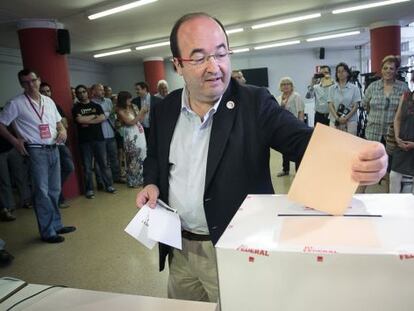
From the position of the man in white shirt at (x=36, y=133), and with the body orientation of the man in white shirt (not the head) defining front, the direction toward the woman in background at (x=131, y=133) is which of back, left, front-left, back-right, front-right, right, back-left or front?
left

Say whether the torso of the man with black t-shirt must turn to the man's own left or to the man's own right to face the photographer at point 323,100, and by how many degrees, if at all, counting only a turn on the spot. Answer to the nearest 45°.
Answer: approximately 90° to the man's own left

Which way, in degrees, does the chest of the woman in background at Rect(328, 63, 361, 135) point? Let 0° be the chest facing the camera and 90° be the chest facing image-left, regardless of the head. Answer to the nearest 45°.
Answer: approximately 0°

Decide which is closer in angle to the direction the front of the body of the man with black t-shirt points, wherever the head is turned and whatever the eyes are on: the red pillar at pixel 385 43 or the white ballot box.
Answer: the white ballot box

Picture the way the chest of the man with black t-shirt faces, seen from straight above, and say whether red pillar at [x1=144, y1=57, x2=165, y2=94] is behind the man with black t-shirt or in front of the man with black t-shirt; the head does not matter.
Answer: behind

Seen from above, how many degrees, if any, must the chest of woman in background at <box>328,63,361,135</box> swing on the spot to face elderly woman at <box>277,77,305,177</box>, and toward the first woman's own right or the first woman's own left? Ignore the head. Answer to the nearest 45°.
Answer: approximately 90° to the first woman's own right

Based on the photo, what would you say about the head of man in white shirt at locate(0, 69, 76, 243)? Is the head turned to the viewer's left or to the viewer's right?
to the viewer's right

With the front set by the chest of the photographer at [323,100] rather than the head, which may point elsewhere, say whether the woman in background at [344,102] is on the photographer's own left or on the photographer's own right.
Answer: on the photographer's own left

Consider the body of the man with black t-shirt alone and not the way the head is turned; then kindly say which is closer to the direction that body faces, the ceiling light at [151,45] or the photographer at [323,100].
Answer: the photographer

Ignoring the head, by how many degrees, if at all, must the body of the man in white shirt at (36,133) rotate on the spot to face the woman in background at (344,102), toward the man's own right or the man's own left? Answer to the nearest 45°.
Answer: approximately 45° to the man's own left
